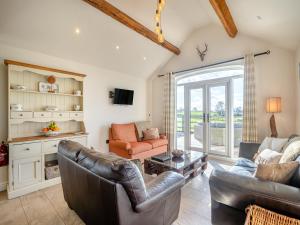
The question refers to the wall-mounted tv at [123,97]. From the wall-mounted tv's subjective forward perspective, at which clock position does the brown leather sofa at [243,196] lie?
The brown leather sofa is roughly at 1 o'clock from the wall-mounted tv.

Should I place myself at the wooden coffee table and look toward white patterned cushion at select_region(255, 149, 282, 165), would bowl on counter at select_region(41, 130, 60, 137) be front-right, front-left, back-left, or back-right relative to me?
back-right

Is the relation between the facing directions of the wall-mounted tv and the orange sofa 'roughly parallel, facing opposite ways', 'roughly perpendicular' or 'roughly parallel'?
roughly parallel

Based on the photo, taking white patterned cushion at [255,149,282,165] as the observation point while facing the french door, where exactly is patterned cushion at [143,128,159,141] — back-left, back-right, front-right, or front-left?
front-left

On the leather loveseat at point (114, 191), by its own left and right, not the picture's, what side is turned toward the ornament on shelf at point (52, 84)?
left

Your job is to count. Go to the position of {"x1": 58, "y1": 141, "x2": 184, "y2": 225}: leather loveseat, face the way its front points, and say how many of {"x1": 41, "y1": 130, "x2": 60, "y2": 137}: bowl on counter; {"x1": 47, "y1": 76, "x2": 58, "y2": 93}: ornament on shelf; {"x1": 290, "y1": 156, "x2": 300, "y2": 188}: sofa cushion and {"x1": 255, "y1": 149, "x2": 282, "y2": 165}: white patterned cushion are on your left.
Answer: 2

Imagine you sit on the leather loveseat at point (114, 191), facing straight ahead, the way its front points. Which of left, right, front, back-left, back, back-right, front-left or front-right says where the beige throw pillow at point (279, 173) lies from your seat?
front-right

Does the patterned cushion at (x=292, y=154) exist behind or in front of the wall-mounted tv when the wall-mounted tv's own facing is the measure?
in front

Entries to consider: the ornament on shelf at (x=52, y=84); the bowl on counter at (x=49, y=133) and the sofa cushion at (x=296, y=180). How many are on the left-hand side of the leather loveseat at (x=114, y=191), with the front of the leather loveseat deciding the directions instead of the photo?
2

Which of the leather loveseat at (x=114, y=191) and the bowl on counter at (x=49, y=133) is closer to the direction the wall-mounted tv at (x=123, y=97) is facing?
the leather loveseat

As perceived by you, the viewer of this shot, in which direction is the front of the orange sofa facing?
facing the viewer and to the right of the viewer

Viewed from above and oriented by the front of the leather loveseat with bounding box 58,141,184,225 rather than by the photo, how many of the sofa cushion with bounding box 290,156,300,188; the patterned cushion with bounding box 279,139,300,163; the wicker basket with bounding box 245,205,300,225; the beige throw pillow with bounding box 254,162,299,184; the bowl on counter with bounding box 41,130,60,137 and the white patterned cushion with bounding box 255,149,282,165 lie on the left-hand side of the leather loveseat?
1

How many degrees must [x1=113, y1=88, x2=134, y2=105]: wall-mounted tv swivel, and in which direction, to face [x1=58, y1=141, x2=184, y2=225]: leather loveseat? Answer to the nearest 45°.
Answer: approximately 45° to its right

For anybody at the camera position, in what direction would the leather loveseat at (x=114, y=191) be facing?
facing away from the viewer and to the right of the viewer

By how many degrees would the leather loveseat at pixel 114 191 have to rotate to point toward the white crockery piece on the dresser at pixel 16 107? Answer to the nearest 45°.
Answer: approximately 90° to its left

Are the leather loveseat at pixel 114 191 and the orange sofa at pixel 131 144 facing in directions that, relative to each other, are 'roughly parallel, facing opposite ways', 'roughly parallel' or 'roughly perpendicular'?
roughly perpendicular
